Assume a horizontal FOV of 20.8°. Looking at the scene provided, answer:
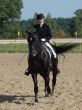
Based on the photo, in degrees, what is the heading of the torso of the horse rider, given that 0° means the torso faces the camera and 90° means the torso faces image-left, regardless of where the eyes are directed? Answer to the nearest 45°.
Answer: approximately 0°
